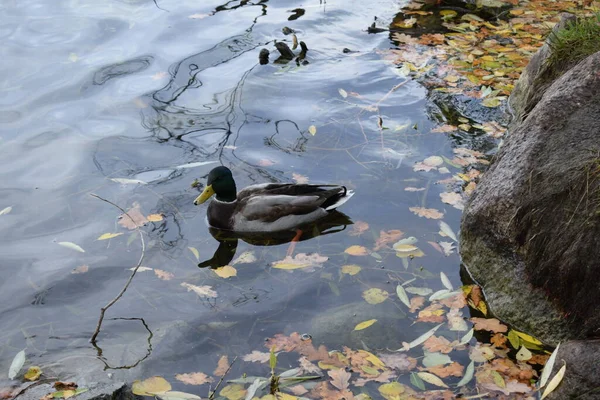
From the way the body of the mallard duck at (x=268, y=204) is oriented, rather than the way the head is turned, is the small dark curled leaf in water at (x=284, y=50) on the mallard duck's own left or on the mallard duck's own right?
on the mallard duck's own right

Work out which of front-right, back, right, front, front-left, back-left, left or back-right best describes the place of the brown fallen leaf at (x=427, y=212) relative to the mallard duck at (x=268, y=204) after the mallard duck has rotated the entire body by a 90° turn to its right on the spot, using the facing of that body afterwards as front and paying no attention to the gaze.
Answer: right

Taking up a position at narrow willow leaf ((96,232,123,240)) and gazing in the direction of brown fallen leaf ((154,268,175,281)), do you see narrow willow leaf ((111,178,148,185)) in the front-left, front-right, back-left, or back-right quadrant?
back-left

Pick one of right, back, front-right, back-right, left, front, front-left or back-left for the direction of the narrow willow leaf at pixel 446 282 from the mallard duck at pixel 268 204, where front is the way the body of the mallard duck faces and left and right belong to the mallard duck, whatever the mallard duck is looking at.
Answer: back-left

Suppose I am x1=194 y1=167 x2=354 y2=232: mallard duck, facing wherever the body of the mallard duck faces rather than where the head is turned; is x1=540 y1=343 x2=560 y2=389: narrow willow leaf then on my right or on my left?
on my left

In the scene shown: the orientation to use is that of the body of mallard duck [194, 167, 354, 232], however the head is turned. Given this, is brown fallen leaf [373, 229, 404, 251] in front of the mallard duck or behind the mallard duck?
behind

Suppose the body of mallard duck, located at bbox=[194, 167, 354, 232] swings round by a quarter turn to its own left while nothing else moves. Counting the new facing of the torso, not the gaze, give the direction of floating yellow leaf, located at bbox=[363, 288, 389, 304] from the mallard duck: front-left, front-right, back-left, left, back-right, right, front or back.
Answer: front-left

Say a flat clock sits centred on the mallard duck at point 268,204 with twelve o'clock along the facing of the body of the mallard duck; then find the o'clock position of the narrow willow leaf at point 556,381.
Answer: The narrow willow leaf is roughly at 8 o'clock from the mallard duck.

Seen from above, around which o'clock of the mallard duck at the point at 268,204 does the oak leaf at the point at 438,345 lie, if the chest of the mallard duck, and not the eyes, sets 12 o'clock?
The oak leaf is roughly at 8 o'clock from the mallard duck.

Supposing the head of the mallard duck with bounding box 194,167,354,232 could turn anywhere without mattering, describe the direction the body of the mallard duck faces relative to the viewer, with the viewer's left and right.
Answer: facing to the left of the viewer

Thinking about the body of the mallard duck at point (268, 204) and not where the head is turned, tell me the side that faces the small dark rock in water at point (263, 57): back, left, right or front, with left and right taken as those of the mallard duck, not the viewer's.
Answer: right
